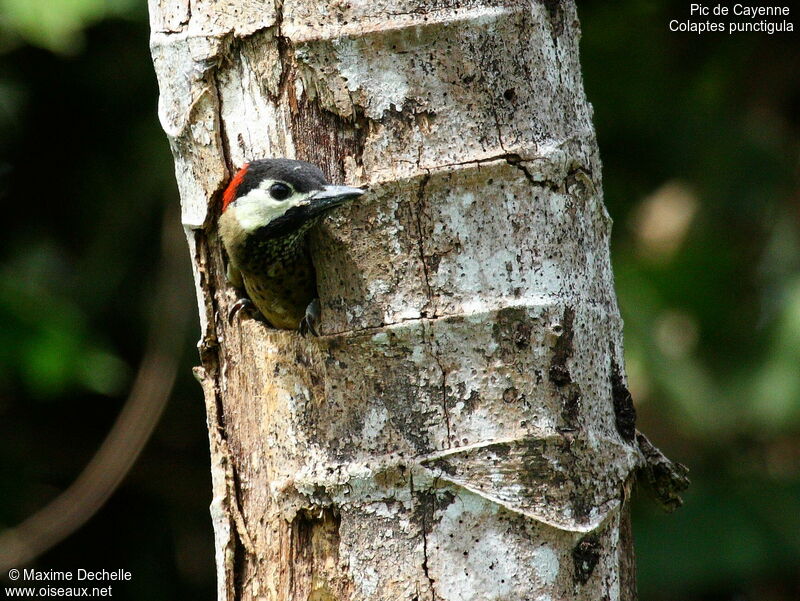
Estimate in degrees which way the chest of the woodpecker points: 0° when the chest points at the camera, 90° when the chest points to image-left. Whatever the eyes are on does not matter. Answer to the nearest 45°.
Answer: approximately 315°
